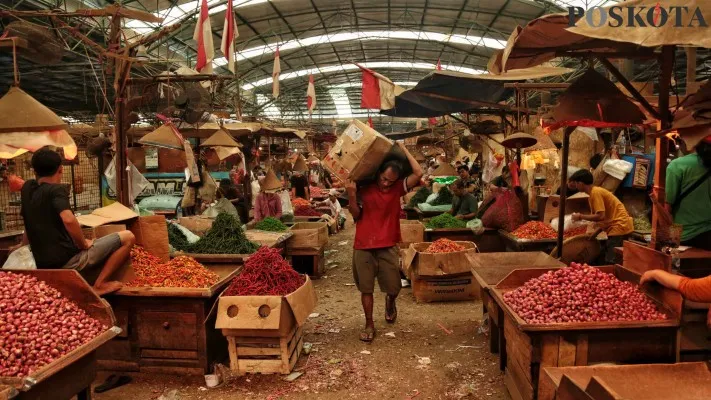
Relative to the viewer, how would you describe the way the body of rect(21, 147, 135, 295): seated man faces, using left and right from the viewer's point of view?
facing away from the viewer and to the right of the viewer

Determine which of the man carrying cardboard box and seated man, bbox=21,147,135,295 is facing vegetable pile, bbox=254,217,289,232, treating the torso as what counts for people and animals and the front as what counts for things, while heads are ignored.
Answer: the seated man

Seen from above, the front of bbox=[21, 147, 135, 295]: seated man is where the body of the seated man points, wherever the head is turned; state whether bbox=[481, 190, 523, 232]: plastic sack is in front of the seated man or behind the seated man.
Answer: in front

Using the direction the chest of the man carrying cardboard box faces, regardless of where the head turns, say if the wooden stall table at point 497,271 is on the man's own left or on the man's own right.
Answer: on the man's own left

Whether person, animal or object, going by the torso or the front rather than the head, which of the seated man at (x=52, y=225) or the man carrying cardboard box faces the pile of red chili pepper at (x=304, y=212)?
the seated man

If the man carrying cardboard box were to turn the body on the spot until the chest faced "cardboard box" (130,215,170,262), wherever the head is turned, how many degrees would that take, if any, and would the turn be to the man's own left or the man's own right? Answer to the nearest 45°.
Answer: approximately 90° to the man's own right

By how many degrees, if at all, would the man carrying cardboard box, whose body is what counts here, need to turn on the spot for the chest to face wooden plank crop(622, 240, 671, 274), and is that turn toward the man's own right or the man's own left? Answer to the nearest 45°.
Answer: approximately 45° to the man's own left

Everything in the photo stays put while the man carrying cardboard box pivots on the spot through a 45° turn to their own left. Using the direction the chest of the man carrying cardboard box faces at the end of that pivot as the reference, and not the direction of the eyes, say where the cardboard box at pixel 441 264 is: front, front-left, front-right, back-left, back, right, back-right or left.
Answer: left

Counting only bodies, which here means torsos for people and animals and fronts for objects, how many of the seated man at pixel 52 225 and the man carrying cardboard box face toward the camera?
1

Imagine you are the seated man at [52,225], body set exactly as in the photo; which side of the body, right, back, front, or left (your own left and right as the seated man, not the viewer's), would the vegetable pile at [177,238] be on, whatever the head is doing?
front

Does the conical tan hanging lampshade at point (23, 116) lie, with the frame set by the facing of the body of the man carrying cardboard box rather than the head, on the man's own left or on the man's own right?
on the man's own right

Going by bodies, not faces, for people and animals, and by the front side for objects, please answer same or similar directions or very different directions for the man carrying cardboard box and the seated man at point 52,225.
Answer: very different directions
